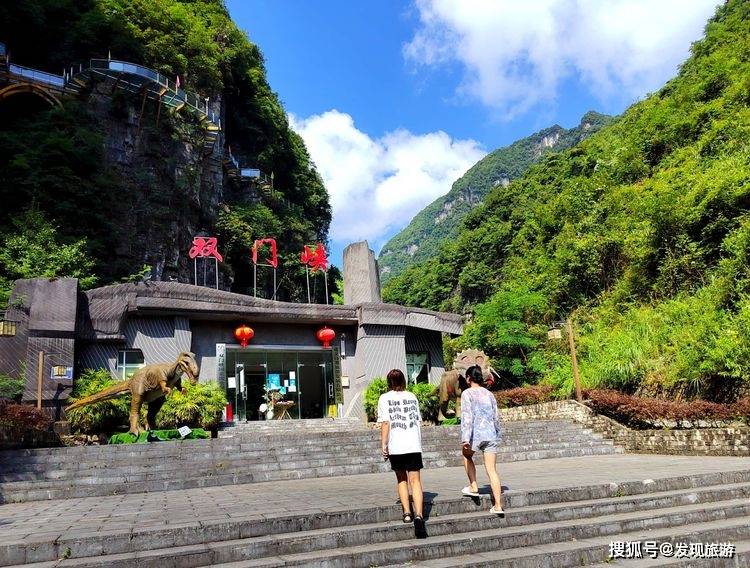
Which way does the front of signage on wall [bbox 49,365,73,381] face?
toward the camera

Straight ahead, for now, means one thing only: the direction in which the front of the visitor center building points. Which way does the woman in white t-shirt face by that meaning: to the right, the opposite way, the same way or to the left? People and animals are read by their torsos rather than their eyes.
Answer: the opposite way

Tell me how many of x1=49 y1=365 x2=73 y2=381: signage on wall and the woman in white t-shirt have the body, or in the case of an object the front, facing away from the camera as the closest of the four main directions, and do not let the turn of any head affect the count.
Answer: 1

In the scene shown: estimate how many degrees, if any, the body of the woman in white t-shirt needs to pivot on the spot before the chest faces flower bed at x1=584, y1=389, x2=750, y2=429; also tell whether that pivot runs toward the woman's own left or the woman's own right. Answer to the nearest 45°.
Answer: approximately 45° to the woman's own right

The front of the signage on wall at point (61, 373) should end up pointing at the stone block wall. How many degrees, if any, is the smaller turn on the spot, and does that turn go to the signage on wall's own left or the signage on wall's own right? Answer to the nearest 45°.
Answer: approximately 45° to the signage on wall's own left

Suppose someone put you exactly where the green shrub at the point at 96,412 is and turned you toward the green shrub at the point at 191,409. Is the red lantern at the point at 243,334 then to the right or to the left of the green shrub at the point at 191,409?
left

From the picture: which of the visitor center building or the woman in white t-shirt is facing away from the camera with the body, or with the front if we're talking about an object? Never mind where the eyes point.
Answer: the woman in white t-shirt

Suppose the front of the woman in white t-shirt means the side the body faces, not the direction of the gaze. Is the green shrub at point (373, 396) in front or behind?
in front

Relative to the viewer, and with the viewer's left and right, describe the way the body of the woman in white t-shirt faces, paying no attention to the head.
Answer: facing away from the viewer

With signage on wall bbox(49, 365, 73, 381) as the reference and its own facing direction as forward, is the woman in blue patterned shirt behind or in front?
in front

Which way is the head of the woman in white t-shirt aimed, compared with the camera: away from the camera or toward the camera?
away from the camera

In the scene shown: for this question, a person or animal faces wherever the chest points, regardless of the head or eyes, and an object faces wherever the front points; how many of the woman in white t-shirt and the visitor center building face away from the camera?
1
